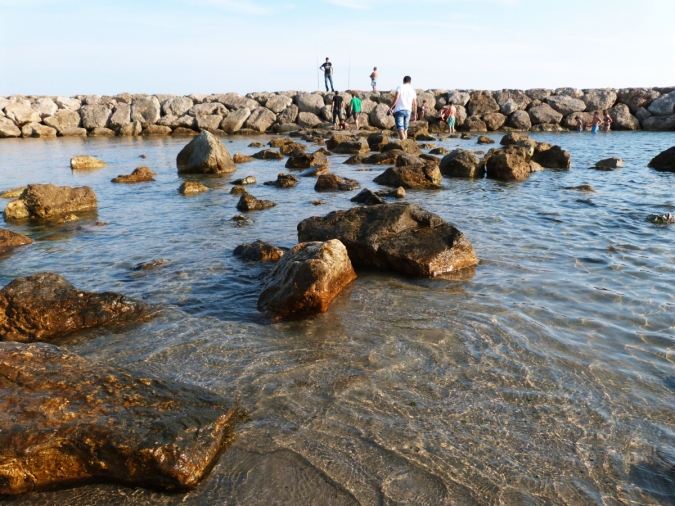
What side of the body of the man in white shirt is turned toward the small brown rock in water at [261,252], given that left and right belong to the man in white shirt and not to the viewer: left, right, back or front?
back

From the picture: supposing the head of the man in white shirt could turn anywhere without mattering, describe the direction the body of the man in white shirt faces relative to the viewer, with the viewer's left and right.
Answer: facing away from the viewer

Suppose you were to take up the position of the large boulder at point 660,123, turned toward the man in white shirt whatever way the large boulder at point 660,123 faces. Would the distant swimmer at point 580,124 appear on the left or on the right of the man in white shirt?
right

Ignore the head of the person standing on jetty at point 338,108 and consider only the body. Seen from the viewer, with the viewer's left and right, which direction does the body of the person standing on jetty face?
facing away from the viewer

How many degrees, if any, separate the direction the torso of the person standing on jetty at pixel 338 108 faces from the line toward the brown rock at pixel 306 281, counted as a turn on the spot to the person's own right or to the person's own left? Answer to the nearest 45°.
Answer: approximately 180°

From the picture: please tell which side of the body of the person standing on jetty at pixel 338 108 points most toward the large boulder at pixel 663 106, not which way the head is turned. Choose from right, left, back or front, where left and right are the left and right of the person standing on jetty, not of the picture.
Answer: right

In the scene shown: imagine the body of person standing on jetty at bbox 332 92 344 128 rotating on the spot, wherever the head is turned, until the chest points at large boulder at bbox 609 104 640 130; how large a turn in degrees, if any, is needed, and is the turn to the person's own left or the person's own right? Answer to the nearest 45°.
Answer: approximately 90° to the person's own right

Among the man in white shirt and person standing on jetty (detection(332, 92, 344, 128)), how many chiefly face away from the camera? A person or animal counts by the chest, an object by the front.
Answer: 2
